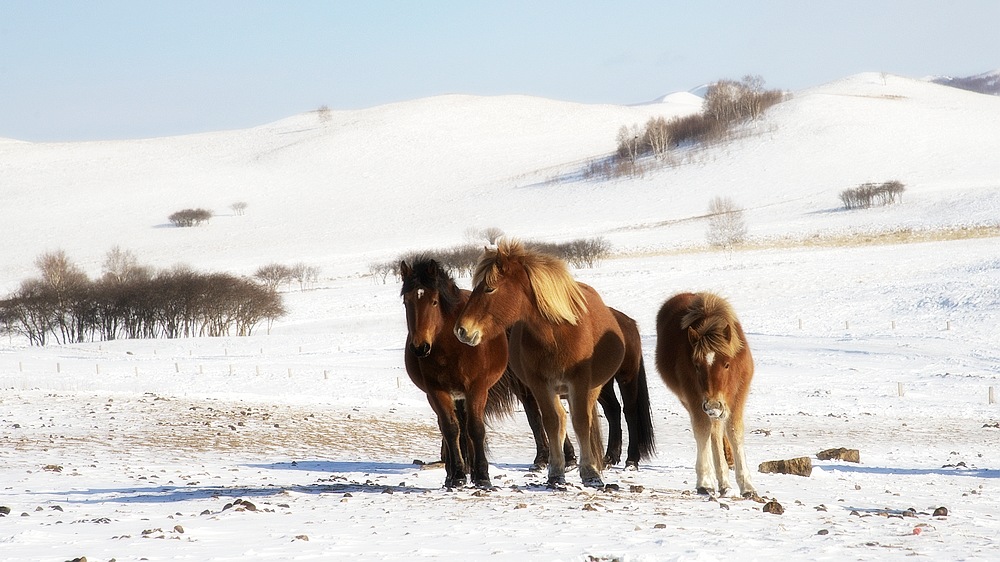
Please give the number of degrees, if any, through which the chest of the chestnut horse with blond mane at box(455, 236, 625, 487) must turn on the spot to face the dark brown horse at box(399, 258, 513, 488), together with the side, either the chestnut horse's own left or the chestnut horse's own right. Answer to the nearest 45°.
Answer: approximately 45° to the chestnut horse's own right

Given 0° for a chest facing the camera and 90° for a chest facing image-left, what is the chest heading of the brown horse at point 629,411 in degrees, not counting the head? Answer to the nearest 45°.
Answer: approximately 90°

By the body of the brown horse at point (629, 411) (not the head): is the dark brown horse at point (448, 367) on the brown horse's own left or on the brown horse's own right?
on the brown horse's own left

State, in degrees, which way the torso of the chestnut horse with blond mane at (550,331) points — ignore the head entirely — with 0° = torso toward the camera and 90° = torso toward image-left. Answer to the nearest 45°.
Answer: approximately 45°

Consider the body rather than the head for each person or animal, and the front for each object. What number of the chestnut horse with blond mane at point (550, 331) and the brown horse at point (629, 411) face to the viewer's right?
0

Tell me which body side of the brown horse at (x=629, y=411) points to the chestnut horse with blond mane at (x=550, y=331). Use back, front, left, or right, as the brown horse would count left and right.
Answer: left

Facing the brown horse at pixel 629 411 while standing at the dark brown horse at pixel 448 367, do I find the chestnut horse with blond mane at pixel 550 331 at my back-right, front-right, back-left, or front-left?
front-right

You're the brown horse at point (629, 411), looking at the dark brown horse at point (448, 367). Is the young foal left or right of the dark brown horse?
left
